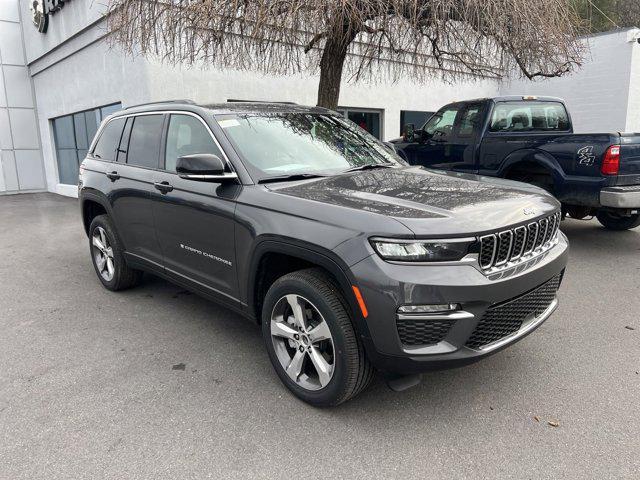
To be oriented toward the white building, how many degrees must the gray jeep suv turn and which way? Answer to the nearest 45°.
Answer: approximately 180°

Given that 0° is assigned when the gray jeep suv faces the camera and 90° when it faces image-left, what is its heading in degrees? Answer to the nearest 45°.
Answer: approximately 315°

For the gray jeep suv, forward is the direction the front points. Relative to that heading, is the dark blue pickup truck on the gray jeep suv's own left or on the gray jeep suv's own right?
on the gray jeep suv's own left

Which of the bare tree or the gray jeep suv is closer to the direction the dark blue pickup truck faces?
the bare tree

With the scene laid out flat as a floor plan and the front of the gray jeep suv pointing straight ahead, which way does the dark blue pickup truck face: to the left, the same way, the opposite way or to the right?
the opposite way

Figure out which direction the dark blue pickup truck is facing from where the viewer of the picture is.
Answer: facing away from the viewer and to the left of the viewer

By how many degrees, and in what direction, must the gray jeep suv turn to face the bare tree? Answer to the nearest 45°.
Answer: approximately 135° to its left
